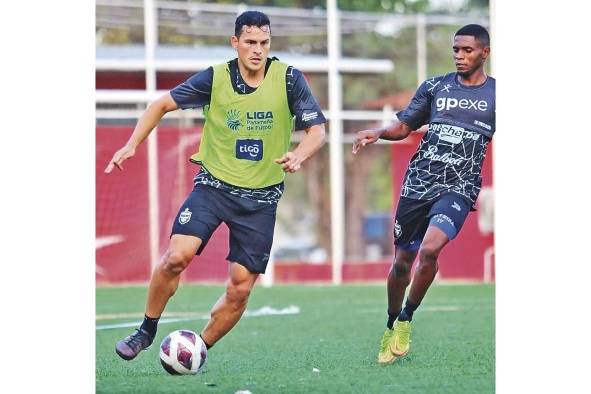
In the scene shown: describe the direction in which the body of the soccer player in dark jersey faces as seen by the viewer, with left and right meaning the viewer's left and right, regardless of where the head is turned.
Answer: facing the viewer

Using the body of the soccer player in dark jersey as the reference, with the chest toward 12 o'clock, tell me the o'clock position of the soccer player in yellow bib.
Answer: The soccer player in yellow bib is roughly at 2 o'clock from the soccer player in dark jersey.

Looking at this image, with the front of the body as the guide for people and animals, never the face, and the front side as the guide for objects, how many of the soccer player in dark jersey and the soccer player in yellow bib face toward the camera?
2

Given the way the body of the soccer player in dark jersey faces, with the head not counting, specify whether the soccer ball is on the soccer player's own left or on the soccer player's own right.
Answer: on the soccer player's own right

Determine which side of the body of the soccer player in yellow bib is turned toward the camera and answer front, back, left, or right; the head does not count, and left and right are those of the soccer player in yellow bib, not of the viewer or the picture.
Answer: front

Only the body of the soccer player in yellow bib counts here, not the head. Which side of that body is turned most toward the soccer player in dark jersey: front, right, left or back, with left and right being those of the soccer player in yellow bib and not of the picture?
left

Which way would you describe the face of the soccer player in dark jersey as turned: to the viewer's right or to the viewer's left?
to the viewer's left
